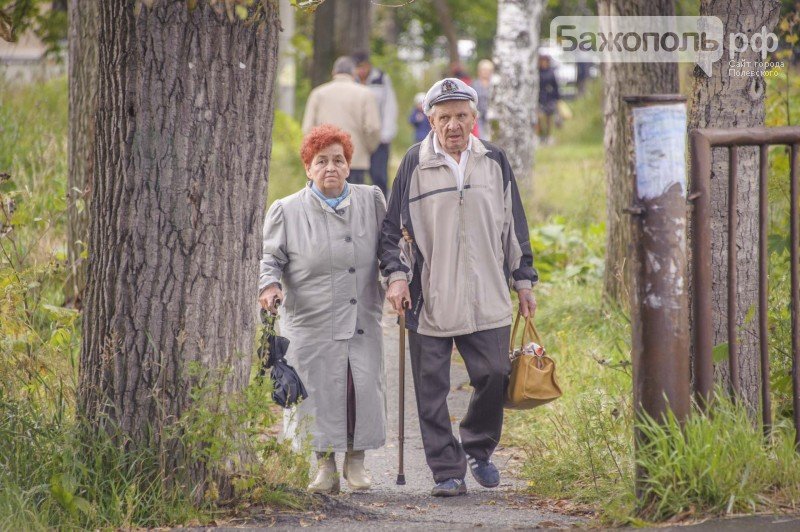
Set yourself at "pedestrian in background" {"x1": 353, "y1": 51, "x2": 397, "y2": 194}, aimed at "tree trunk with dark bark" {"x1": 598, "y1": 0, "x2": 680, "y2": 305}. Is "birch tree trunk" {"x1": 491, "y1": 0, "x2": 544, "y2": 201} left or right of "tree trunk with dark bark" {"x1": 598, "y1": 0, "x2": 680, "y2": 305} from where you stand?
left

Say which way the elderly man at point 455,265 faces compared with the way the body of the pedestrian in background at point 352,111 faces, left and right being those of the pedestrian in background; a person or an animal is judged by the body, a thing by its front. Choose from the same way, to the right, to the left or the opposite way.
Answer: the opposite way

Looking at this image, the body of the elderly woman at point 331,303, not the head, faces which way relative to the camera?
toward the camera

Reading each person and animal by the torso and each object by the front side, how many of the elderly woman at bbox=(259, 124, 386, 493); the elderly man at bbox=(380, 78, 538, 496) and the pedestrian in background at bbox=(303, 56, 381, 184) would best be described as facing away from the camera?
1

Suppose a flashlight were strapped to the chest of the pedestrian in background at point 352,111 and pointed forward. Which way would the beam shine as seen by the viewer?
away from the camera

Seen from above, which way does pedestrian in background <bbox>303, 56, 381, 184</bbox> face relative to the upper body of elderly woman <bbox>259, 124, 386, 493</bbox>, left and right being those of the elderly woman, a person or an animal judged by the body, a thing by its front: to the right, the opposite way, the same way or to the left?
the opposite way

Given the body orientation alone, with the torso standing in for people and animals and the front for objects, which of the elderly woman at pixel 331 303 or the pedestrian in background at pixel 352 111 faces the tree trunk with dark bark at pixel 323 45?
the pedestrian in background

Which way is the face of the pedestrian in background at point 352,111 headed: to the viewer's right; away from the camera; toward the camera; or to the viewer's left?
away from the camera

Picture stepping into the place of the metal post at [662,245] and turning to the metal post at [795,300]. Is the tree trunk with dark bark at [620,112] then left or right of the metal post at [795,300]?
left

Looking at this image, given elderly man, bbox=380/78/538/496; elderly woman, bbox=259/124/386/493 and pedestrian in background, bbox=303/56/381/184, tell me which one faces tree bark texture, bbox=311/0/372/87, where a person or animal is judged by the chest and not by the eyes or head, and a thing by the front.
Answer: the pedestrian in background

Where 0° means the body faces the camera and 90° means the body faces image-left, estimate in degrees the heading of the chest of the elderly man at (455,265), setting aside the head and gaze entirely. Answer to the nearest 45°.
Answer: approximately 0°

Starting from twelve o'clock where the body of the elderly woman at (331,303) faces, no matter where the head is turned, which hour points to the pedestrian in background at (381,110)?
The pedestrian in background is roughly at 6 o'clock from the elderly woman.

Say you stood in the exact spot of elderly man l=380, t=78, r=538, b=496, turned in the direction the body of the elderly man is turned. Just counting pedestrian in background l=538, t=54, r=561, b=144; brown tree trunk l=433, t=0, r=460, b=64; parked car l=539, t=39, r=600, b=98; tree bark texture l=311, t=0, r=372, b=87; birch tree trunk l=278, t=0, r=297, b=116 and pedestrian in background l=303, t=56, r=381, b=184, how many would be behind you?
6
